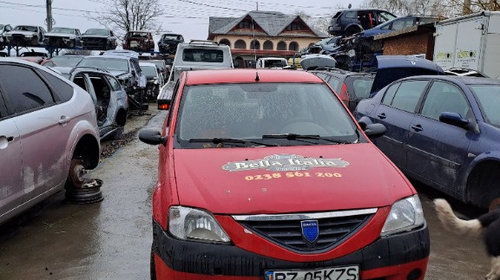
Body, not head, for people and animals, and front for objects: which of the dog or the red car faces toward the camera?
the red car

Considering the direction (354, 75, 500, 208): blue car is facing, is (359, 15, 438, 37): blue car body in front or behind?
behind

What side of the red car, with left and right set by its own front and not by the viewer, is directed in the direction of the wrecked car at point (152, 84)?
back

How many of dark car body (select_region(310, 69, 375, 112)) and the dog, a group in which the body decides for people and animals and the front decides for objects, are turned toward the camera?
0

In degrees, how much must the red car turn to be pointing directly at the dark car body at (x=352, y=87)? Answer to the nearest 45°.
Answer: approximately 180°

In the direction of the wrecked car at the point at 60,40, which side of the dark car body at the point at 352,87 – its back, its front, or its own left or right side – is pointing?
front
